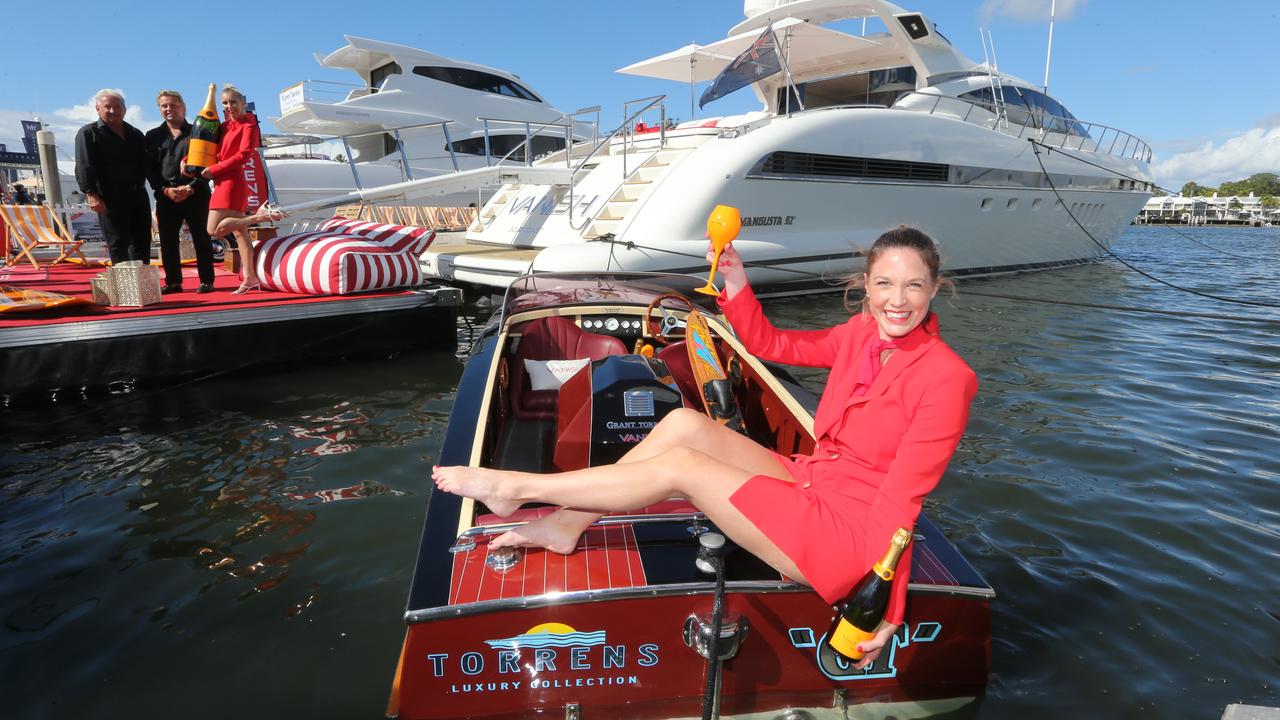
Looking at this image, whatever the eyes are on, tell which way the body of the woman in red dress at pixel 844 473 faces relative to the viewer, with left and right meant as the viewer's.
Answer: facing the viewer and to the left of the viewer

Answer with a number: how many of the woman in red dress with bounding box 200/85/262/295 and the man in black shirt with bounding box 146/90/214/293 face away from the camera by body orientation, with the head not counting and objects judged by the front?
0

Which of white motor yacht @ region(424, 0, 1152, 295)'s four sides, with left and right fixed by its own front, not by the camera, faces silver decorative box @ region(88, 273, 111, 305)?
back

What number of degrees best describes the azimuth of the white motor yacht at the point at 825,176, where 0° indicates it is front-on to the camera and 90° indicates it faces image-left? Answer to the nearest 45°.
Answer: approximately 225°

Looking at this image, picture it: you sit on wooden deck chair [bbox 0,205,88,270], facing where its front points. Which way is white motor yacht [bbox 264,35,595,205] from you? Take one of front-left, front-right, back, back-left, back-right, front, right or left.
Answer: left

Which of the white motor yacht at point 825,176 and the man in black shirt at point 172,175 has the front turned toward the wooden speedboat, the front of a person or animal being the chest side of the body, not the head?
the man in black shirt

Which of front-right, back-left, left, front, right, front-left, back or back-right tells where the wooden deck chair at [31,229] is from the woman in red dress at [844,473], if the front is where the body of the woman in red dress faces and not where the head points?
right

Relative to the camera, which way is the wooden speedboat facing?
away from the camera

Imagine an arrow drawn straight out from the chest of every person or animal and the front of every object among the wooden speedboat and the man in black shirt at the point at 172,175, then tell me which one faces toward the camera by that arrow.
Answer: the man in black shirt

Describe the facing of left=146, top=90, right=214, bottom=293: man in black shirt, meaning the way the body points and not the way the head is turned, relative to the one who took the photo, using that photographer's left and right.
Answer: facing the viewer

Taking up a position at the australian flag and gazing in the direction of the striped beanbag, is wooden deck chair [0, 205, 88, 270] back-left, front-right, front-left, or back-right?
front-right

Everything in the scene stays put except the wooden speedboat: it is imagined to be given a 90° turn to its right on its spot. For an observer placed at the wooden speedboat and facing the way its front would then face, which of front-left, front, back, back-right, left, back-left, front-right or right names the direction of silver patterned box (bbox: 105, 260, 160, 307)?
back-left
